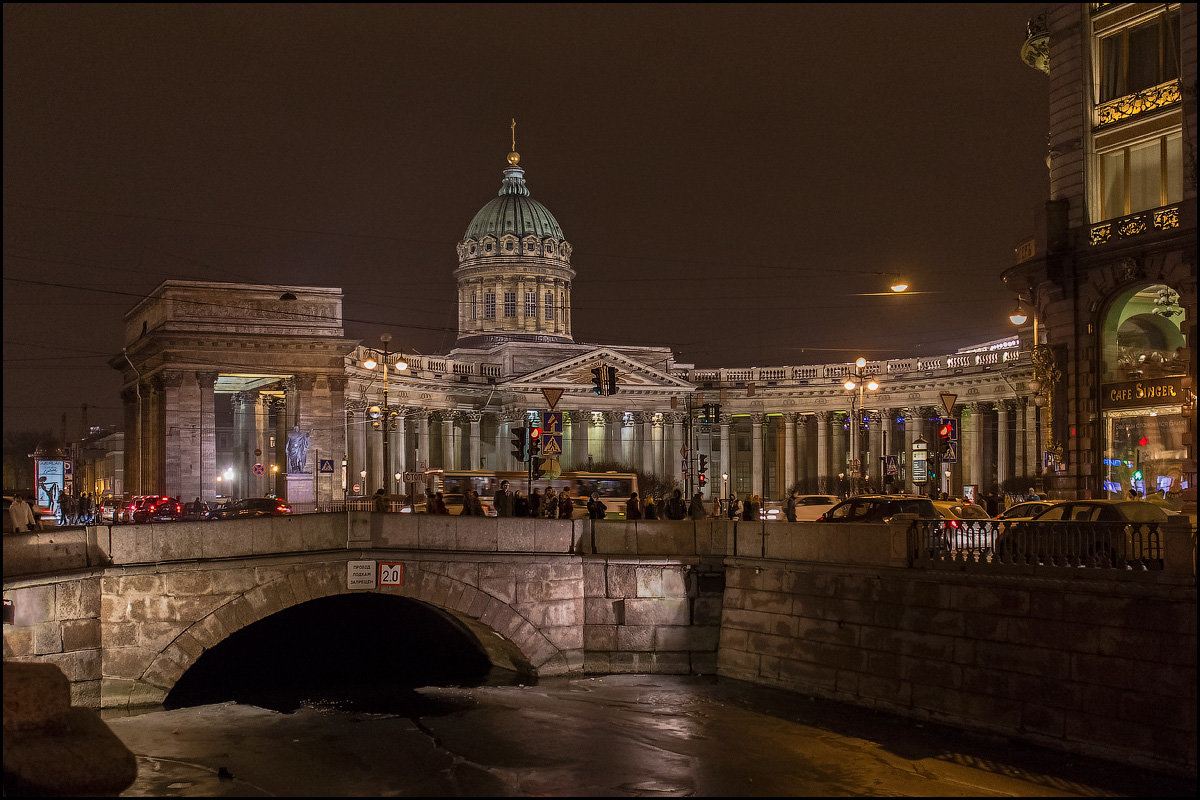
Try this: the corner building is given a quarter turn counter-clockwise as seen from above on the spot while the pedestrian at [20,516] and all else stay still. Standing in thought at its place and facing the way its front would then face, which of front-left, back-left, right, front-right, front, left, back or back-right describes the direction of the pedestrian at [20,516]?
right

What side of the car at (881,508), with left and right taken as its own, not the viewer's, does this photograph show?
left

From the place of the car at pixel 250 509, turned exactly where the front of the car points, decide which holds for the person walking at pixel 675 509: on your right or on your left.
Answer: on your left

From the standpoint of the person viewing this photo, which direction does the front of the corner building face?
facing the viewer and to the left of the viewer

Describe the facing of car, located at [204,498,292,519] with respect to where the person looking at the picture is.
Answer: facing to the left of the viewer
